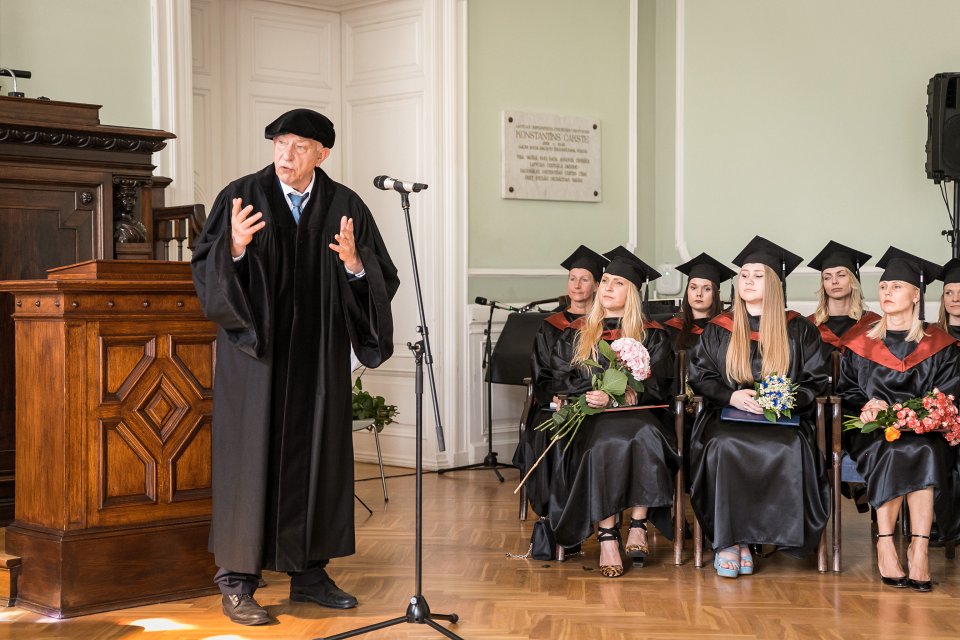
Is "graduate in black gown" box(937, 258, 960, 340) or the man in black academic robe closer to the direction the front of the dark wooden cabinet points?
the man in black academic robe

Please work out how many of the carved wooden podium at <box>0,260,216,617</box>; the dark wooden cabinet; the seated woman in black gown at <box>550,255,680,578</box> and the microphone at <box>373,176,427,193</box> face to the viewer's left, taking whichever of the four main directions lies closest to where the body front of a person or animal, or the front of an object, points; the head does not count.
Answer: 1

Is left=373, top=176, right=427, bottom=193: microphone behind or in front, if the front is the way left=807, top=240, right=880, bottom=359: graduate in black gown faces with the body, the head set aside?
in front

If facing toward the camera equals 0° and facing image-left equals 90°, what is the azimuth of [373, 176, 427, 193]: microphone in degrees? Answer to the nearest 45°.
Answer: approximately 90°

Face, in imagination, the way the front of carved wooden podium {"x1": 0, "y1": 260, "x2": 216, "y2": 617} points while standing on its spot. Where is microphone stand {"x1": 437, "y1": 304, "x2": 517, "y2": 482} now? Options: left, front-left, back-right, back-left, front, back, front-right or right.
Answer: left

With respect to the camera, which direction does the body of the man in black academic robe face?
toward the camera

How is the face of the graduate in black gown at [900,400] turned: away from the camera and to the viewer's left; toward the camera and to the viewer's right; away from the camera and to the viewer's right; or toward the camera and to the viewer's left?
toward the camera and to the viewer's left

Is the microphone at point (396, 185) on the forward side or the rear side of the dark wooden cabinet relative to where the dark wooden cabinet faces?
on the forward side

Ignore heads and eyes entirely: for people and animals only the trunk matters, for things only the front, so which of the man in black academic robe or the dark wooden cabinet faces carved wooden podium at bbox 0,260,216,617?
the dark wooden cabinet

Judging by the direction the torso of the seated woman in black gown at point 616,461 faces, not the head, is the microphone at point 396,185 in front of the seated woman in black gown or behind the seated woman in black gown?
in front

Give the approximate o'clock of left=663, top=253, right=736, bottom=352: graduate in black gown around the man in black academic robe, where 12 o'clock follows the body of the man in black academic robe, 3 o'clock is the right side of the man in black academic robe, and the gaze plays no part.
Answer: The graduate in black gown is roughly at 8 o'clock from the man in black academic robe.

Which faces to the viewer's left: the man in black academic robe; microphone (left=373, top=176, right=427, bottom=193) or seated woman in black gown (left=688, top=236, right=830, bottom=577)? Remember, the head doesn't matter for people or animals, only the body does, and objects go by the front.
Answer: the microphone
